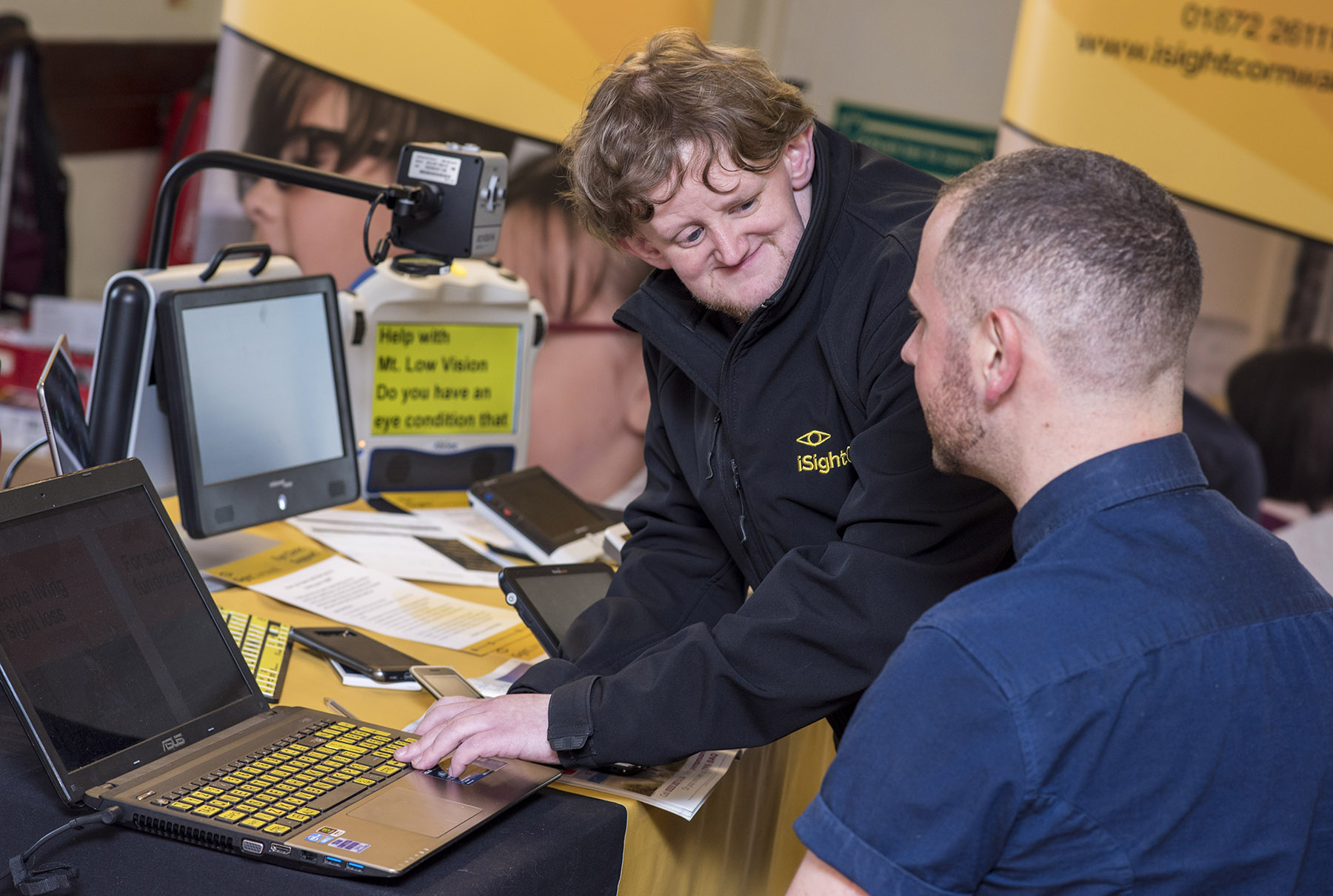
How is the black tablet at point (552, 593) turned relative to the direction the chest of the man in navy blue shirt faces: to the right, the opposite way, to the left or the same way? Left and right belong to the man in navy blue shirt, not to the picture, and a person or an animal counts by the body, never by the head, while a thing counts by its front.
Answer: the opposite way

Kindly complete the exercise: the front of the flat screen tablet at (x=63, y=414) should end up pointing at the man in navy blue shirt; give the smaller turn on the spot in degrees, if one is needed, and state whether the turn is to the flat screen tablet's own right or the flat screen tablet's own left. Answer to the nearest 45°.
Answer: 0° — it already faces them

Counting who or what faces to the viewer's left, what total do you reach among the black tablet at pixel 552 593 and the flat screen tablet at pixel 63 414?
0

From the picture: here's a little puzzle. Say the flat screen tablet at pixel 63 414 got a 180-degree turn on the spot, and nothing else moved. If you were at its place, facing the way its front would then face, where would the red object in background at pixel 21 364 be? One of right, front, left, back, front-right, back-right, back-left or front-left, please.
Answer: front-right

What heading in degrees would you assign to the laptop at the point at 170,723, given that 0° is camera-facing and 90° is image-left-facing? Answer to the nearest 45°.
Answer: approximately 315°

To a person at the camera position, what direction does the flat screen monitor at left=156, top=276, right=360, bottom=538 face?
facing the viewer and to the right of the viewer

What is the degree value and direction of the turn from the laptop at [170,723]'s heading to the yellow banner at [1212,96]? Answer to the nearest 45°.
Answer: approximately 90° to its left

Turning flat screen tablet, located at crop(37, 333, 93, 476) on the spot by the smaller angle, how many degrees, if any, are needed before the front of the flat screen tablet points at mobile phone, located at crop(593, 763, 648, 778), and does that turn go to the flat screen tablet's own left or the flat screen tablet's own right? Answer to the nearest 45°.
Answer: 0° — it already faces it

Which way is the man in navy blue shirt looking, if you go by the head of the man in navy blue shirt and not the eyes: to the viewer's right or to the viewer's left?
to the viewer's left

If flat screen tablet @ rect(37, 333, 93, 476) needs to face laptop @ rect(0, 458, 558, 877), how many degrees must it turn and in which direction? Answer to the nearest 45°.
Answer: approximately 45° to its right

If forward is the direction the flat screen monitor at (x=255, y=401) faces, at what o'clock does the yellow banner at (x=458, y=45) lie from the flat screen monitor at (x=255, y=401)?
The yellow banner is roughly at 8 o'clock from the flat screen monitor.

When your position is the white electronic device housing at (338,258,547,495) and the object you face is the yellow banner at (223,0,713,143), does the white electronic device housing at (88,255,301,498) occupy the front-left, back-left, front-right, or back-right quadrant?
back-left

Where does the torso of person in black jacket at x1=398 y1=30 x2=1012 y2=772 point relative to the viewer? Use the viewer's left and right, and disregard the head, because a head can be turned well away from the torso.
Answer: facing the viewer and to the left of the viewer

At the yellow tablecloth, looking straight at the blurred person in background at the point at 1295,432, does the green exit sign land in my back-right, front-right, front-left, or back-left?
front-left
